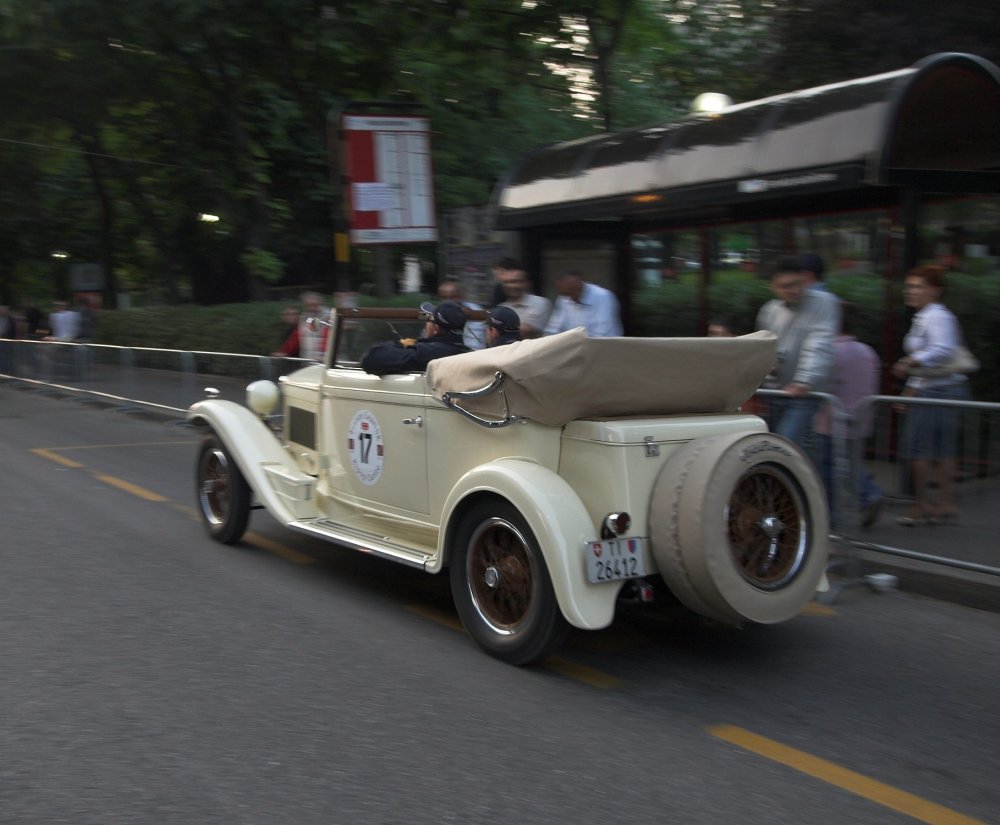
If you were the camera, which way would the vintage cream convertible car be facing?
facing away from the viewer and to the left of the viewer

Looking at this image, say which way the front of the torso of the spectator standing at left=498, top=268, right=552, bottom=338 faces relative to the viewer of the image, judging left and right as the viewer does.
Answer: facing the viewer and to the left of the viewer

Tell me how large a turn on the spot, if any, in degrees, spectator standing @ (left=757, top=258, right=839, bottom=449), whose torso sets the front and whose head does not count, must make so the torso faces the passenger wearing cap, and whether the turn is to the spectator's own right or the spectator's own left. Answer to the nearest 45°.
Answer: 0° — they already face them

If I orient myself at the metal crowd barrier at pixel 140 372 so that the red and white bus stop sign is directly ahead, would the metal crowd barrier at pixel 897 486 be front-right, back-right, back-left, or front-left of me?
front-right

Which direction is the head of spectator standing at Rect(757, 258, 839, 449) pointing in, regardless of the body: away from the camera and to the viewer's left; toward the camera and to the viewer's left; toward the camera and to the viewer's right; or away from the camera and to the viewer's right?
toward the camera and to the viewer's left

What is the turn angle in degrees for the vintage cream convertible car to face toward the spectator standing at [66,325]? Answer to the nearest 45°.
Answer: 0° — it already faces them

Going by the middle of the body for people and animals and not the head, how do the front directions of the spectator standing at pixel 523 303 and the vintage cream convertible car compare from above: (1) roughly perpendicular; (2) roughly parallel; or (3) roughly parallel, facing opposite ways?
roughly perpendicular

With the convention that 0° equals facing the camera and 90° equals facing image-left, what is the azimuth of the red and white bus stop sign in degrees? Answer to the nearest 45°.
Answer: approximately 0°

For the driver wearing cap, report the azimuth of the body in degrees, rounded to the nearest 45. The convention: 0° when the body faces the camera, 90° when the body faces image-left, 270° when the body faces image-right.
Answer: approximately 135°

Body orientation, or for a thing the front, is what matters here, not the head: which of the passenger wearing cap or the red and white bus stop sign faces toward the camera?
the red and white bus stop sign

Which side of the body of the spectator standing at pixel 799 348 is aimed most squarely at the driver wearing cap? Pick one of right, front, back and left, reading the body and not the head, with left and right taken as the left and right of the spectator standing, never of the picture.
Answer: front

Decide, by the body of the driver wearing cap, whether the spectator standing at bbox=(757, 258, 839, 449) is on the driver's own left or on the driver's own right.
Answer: on the driver's own right
